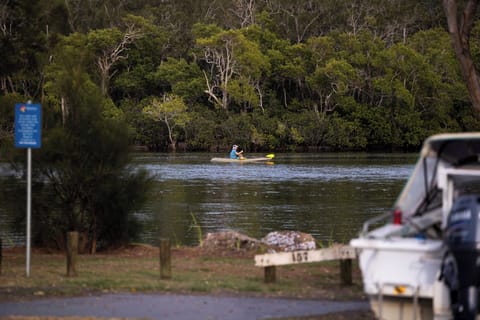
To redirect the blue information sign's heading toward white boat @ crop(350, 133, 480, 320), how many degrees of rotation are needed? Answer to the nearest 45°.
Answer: approximately 45° to its left

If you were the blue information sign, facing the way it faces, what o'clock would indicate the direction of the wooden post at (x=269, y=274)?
The wooden post is roughly at 10 o'clock from the blue information sign.

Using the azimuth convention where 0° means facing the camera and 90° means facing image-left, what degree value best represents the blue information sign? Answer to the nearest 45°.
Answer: approximately 0°

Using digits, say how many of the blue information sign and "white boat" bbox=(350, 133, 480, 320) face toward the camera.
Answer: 1

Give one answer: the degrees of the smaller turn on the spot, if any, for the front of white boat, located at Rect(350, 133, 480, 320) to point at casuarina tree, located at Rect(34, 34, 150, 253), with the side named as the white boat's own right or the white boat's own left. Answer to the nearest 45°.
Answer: approximately 45° to the white boat's own left

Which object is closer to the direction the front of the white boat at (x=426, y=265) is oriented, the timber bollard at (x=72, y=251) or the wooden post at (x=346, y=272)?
the wooden post

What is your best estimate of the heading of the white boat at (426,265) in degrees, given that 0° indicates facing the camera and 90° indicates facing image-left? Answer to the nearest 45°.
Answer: approximately 180°

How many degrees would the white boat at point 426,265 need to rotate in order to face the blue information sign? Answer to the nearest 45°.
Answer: approximately 45° to its left

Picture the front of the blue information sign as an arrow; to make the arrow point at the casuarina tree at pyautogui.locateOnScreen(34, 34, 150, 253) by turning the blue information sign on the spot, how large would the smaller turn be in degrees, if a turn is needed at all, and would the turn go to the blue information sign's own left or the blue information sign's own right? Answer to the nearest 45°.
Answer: approximately 180°

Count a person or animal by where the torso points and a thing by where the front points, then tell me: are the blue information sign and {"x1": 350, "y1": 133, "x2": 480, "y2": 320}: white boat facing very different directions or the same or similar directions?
very different directions
